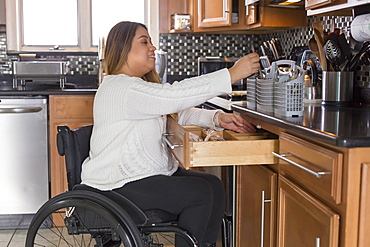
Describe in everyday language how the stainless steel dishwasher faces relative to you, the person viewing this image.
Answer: facing the viewer

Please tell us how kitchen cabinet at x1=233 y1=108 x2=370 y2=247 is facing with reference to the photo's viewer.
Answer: facing the viewer and to the left of the viewer

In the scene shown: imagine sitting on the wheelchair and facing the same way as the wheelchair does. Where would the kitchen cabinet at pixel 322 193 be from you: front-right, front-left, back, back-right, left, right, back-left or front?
front-right

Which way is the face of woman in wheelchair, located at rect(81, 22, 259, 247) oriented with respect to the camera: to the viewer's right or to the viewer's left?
to the viewer's right

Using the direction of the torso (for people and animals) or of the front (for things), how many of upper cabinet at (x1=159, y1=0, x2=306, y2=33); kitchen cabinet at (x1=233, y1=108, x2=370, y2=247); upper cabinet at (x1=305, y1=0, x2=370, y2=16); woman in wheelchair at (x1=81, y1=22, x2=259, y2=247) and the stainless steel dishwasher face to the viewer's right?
1

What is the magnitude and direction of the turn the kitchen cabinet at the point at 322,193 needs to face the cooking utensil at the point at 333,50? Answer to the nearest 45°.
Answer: approximately 135° to its right

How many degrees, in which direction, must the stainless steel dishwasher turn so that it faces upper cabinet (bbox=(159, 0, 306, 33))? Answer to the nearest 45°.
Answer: approximately 90° to its left

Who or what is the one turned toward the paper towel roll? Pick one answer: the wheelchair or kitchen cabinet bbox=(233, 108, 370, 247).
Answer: the wheelchair

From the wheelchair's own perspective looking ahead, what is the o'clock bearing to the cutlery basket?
The cutlery basket is roughly at 12 o'clock from the wheelchair.

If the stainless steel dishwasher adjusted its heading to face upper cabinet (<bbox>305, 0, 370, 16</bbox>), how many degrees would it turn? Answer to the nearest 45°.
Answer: approximately 45° to its left

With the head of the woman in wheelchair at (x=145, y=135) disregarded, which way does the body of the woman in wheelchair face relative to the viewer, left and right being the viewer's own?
facing to the right of the viewer

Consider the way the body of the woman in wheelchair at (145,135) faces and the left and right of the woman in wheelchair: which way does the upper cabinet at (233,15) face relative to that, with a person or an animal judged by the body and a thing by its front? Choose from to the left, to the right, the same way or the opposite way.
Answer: to the right

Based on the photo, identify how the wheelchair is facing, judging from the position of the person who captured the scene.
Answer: facing to the right of the viewer

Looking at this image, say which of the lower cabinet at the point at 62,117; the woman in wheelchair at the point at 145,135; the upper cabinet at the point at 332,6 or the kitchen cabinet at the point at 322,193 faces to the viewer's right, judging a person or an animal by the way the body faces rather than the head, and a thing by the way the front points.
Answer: the woman in wheelchair

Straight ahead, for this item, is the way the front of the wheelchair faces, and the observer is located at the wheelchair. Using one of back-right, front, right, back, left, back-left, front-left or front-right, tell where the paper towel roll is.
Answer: front

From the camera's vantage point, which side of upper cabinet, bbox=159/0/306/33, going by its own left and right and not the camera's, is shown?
front

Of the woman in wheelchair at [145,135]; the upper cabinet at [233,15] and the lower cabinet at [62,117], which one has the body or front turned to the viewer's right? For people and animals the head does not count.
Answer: the woman in wheelchair

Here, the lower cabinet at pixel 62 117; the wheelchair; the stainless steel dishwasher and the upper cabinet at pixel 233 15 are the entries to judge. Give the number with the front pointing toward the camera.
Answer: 3
